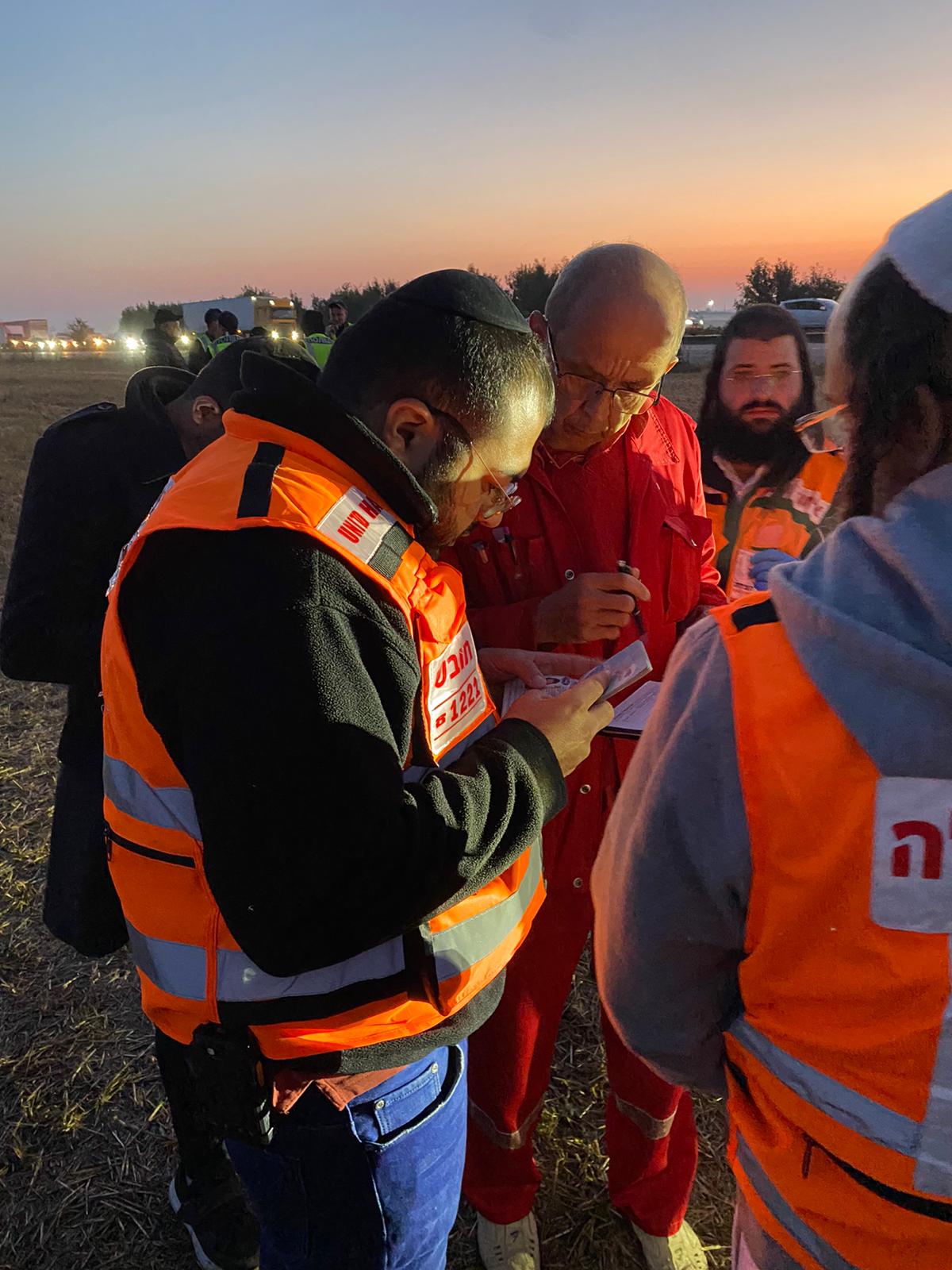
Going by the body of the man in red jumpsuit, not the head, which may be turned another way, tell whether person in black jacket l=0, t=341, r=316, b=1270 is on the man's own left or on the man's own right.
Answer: on the man's own right

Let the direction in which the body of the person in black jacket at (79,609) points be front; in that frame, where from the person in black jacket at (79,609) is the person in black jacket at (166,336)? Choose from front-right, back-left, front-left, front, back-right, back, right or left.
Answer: left

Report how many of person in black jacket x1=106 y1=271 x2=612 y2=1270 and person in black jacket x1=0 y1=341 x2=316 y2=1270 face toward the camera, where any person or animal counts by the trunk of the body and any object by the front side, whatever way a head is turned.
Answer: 0

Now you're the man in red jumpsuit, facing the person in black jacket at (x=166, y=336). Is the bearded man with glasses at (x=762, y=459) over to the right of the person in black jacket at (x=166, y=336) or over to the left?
right

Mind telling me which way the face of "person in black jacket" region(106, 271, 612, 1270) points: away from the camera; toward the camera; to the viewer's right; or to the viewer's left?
to the viewer's right

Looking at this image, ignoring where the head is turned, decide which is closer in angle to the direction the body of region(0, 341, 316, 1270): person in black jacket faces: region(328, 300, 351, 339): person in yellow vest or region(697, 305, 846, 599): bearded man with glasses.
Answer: the bearded man with glasses

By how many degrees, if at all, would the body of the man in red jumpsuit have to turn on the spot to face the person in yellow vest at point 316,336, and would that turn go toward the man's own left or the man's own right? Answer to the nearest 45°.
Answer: approximately 180°

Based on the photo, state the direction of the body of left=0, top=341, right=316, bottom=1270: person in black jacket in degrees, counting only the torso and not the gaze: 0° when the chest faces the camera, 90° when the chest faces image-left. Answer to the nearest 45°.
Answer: approximately 270°

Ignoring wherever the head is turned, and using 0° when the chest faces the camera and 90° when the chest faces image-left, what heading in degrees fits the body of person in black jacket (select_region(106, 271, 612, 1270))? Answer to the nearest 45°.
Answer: approximately 270°

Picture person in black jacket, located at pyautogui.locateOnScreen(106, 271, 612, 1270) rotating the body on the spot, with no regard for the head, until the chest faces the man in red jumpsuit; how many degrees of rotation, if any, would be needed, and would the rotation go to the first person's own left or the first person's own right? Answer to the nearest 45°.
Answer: approximately 45° to the first person's own left

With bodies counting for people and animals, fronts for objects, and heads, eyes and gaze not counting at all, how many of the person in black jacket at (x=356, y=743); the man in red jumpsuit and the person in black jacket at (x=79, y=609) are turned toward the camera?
1
